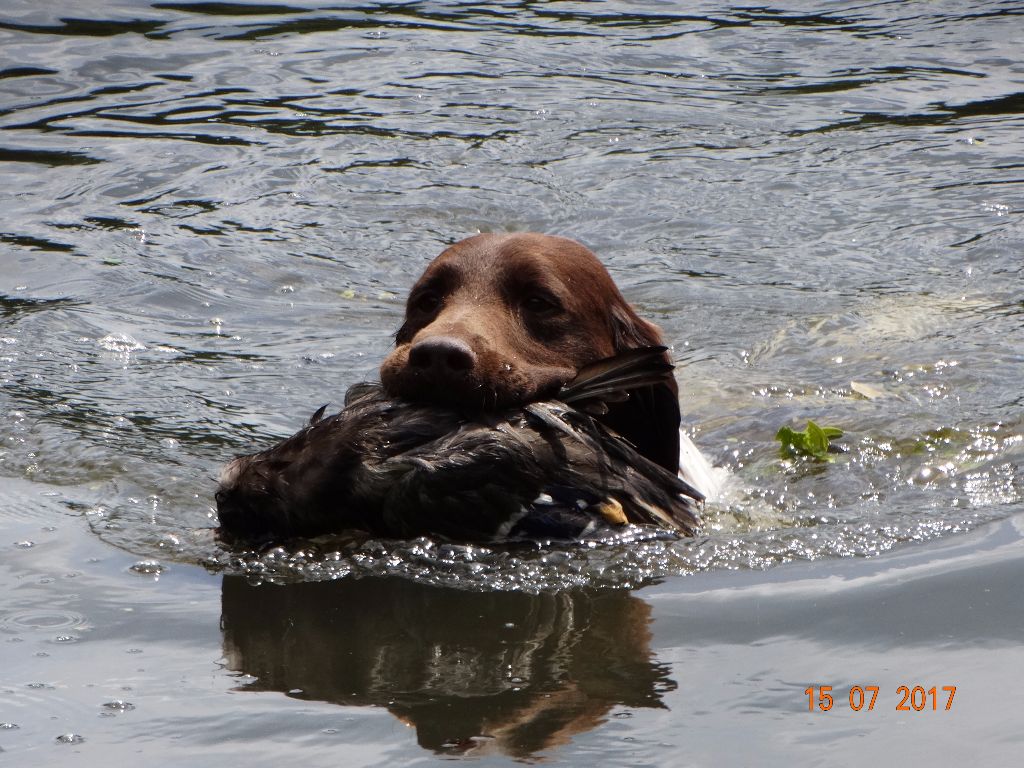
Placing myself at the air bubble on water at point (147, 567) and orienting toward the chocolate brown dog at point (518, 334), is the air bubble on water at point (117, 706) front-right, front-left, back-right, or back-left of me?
back-right

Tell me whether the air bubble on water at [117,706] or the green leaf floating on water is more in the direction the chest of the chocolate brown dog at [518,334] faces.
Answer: the air bubble on water

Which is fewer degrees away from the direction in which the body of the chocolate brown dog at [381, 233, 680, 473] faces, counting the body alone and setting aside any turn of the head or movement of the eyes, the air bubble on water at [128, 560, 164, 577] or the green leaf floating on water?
the air bubble on water

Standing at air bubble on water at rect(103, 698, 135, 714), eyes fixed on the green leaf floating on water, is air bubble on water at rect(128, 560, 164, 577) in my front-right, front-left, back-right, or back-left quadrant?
front-left

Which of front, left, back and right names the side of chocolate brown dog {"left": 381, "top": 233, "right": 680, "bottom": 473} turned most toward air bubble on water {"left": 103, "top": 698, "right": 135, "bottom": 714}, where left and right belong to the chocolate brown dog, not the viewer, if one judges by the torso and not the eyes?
front

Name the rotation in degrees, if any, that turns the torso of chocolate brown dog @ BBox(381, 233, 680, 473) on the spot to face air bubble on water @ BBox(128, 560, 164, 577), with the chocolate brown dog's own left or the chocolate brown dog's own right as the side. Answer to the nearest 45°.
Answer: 0° — it already faces it

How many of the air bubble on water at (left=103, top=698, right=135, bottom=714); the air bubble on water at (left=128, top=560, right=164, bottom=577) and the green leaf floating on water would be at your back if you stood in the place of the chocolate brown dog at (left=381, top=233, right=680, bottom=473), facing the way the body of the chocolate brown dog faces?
1
